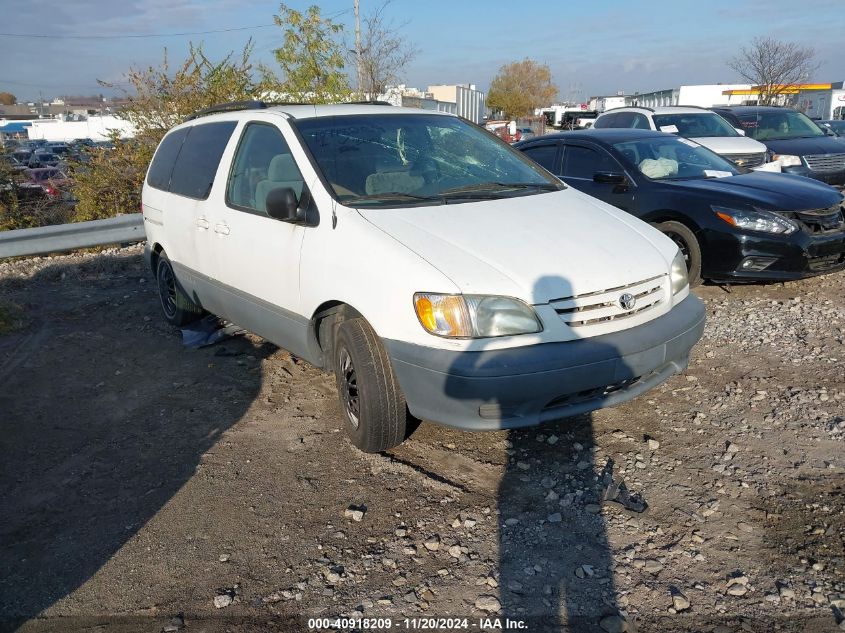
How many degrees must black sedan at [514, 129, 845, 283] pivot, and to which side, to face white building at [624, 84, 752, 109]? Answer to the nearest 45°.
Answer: approximately 135° to its left

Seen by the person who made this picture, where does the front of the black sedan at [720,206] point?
facing the viewer and to the right of the viewer

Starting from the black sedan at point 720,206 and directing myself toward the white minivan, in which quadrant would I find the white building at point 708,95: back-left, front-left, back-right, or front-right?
back-right

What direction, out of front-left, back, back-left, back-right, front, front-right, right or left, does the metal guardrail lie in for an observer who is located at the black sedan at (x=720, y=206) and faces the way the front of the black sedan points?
back-right

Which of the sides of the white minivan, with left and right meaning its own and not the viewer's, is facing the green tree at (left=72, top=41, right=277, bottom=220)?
back

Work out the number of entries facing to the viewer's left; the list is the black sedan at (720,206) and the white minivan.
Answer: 0

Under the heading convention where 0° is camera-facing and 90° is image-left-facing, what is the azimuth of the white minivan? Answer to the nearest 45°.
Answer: approximately 315°

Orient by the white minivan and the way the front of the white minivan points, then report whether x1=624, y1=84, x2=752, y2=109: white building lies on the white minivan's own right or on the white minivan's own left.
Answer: on the white minivan's own left
